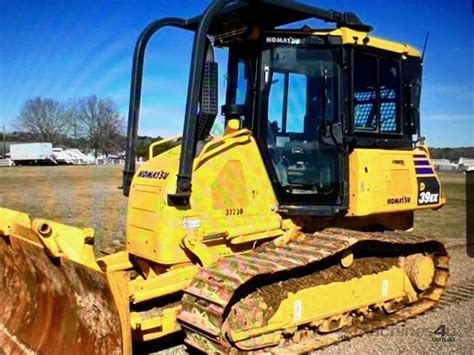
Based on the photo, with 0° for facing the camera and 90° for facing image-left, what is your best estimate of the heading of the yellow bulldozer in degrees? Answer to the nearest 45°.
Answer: approximately 45°
